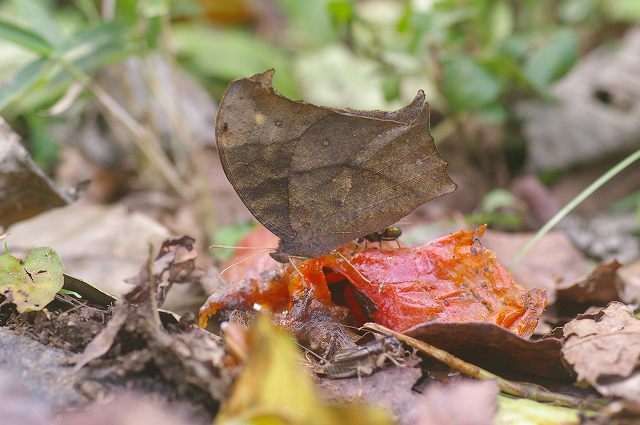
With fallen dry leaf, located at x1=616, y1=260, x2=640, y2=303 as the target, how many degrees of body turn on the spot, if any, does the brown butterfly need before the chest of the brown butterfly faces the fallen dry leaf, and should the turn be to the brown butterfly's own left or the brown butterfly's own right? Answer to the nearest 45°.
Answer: approximately 135° to the brown butterfly's own right

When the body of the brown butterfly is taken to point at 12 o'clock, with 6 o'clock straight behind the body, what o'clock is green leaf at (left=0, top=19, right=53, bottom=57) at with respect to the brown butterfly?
The green leaf is roughly at 1 o'clock from the brown butterfly.

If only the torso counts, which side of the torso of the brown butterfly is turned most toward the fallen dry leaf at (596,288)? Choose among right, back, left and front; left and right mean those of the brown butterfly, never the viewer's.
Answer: back

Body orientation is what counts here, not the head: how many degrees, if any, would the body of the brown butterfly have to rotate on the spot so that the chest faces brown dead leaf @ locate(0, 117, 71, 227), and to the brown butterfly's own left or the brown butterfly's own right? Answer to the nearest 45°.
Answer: approximately 45° to the brown butterfly's own right

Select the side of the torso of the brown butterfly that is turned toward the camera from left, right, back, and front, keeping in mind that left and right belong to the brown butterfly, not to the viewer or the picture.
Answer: left

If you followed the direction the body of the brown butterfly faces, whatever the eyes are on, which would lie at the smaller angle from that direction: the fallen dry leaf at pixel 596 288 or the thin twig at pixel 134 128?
the thin twig
